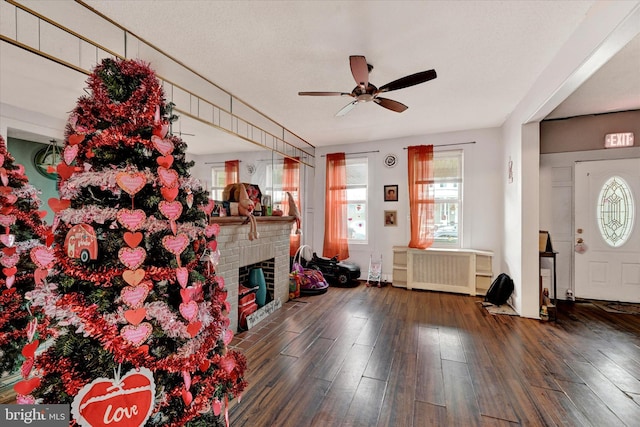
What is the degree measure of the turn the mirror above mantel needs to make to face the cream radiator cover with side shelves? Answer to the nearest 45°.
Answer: approximately 45° to its left

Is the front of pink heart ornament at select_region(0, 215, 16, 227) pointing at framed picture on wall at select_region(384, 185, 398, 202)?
no

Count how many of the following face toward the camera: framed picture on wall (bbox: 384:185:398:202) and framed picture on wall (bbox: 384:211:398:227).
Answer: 2

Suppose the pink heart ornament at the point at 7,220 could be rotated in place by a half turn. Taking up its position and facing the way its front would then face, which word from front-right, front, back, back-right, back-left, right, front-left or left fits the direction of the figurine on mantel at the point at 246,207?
right

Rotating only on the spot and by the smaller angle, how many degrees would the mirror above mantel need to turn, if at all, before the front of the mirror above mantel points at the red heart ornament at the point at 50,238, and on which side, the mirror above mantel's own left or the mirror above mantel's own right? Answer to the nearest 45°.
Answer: approximately 45° to the mirror above mantel's own right

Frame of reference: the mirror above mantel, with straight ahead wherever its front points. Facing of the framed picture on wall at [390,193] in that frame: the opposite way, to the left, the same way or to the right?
to the right

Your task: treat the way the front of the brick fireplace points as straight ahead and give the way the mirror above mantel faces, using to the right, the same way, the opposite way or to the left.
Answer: the same way

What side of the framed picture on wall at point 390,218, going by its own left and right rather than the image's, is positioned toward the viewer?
front

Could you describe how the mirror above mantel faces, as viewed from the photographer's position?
facing the viewer and to the right of the viewer

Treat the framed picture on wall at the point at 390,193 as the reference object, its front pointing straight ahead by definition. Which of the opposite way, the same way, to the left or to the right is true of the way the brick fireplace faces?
to the left

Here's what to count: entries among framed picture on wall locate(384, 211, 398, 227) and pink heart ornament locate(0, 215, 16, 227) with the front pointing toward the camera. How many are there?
2

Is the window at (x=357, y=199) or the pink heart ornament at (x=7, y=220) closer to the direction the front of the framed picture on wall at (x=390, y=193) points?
the pink heart ornament

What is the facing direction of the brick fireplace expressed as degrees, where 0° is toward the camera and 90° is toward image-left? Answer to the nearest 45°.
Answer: approximately 315°

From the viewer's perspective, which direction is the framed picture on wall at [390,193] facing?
toward the camera

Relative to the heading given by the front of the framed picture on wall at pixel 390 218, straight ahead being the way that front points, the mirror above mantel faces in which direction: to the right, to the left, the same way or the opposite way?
to the left

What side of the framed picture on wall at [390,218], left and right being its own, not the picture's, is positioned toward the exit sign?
left

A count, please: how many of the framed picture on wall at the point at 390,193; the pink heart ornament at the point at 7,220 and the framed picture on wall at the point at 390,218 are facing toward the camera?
3

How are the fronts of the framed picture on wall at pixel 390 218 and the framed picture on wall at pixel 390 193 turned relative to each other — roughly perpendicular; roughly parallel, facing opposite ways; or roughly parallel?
roughly parallel
